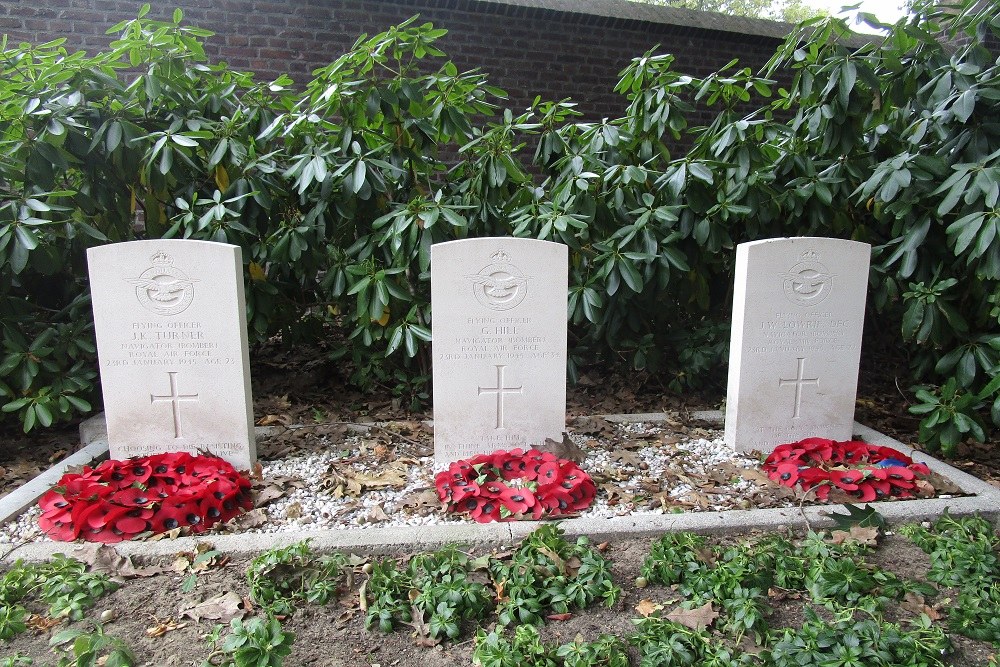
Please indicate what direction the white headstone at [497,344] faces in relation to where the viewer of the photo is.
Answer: facing the viewer

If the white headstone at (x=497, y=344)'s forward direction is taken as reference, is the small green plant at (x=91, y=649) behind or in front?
in front

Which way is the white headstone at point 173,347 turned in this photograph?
toward the camera

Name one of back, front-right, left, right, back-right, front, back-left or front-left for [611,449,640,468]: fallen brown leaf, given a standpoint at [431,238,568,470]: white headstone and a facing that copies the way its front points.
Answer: left

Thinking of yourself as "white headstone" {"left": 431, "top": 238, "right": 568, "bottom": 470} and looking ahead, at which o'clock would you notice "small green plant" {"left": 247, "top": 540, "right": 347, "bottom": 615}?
The small green plant is roughly at 1 o'clock from the white headstone.

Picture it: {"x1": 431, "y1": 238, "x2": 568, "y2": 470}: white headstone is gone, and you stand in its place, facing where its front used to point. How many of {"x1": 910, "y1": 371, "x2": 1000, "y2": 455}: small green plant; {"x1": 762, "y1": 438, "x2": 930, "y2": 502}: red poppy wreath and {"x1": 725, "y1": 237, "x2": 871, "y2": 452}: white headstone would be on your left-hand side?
3

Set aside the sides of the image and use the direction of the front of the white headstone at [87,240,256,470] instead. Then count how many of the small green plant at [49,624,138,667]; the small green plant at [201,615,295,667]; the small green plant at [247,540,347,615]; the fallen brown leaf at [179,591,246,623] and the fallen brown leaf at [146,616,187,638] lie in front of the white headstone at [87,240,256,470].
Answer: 5

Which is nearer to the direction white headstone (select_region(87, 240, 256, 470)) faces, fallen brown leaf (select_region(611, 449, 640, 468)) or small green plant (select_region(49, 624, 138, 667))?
the small green plant

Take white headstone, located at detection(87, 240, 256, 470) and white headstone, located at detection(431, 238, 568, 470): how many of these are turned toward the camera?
2

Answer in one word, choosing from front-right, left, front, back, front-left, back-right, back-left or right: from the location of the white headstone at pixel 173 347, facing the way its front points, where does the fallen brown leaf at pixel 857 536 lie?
front-left

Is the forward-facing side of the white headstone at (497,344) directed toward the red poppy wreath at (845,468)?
no

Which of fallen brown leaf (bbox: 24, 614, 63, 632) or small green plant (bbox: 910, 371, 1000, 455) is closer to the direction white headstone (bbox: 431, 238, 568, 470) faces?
the fallen brown leaf

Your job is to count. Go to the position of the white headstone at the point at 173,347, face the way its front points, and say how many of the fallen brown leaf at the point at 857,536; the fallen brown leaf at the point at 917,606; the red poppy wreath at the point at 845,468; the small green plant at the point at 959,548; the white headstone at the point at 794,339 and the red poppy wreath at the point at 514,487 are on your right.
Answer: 0

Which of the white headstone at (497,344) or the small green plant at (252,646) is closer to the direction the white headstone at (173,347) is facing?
the small green plant

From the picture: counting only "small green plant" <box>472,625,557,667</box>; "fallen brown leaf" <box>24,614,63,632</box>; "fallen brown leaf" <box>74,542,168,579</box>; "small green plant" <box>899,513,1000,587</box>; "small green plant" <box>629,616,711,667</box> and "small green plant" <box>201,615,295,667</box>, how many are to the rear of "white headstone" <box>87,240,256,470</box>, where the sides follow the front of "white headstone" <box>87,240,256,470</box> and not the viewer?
0

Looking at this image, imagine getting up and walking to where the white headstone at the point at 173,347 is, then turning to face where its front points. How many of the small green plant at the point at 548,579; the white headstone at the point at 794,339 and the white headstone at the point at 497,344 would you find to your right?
0

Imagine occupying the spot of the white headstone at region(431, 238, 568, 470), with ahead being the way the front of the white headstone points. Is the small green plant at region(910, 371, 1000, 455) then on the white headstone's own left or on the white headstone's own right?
on the white headstone's own left

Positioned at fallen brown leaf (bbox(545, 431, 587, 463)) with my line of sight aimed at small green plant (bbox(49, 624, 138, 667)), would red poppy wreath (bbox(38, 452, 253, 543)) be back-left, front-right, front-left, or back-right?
front-right

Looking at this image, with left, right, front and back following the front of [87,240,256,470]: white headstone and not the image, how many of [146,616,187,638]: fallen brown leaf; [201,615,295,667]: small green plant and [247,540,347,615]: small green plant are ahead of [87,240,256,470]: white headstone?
3

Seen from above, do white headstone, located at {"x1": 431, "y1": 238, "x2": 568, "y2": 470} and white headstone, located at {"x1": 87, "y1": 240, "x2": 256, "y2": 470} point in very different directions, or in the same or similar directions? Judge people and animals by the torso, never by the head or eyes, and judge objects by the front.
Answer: same or similar directions
